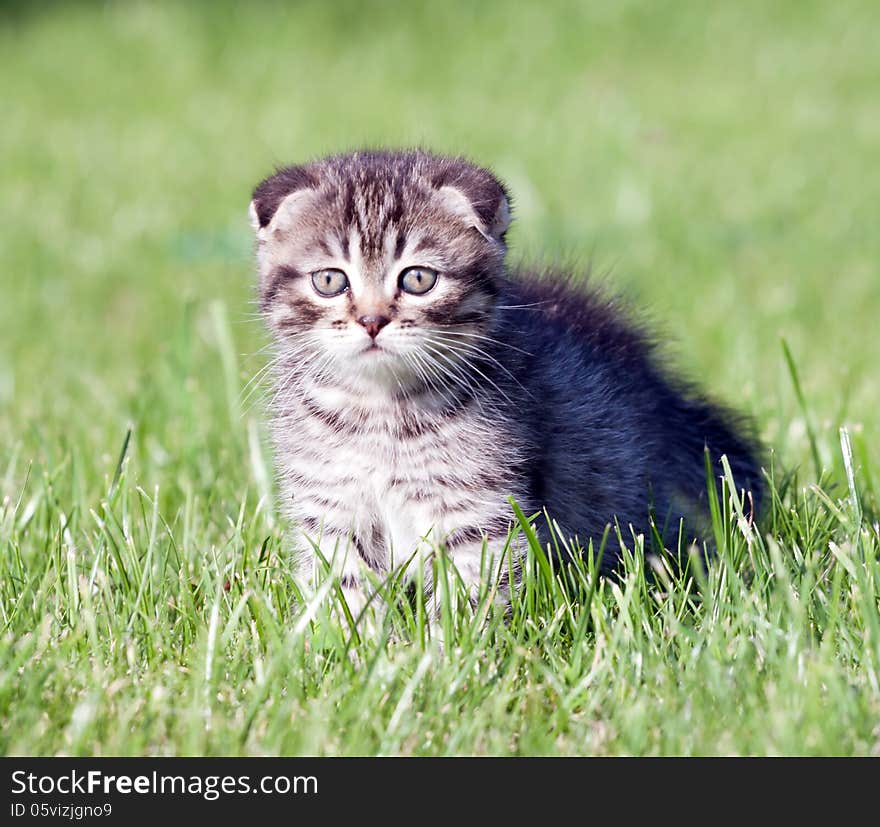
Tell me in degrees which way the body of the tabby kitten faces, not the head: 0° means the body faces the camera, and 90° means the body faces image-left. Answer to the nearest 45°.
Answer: approximately 45°
